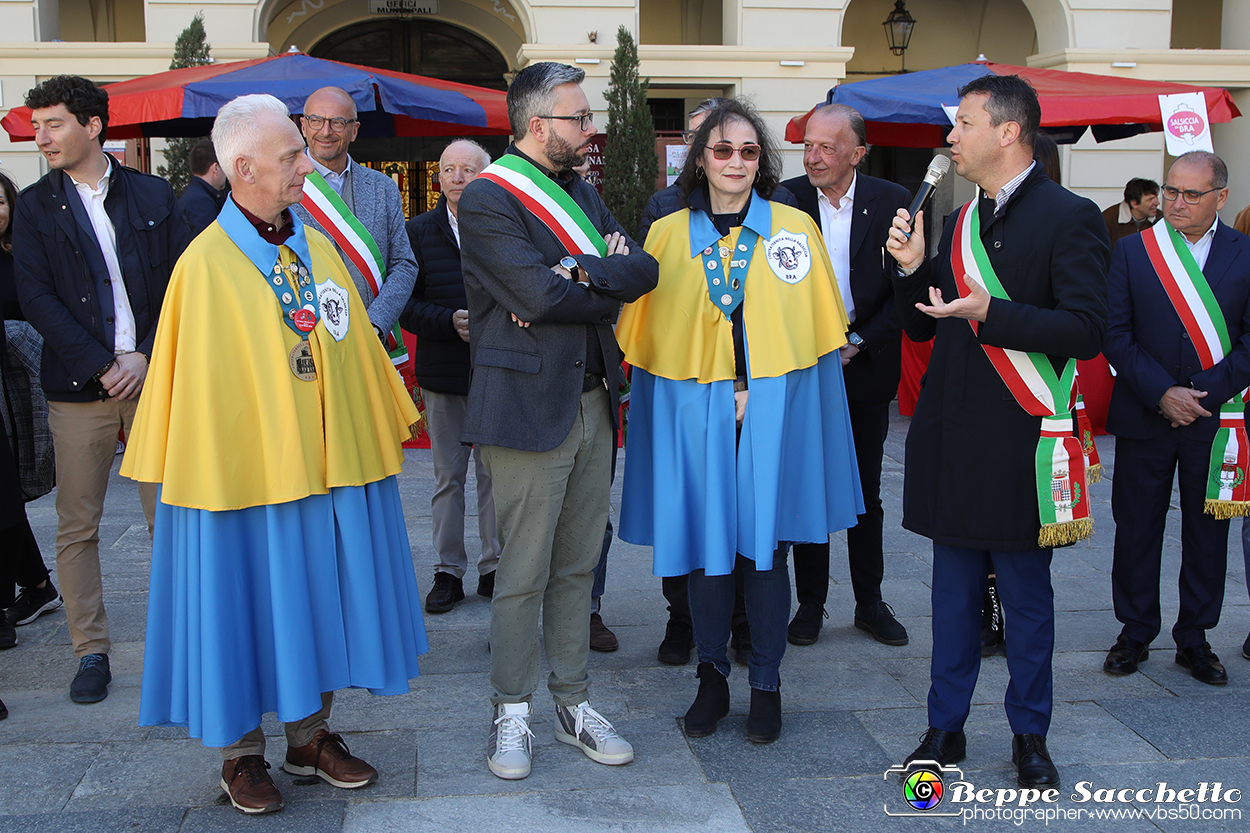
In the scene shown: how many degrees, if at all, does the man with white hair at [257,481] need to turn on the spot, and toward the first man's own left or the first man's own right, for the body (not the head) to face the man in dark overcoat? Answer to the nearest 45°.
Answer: approximately 45° to the first man's own left

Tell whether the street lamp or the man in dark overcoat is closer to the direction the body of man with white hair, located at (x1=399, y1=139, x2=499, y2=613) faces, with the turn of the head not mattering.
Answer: the man in dark overcoat

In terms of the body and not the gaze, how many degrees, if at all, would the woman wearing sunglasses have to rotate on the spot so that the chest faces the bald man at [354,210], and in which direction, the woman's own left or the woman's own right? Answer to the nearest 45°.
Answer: approximately 135° to the woman's own right

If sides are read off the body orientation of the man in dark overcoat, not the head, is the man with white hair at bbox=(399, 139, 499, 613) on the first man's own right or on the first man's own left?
on the first man's own right

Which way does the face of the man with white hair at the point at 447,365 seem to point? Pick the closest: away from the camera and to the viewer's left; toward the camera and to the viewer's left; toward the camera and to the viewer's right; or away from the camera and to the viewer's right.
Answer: toward the camera and to the viewer's left

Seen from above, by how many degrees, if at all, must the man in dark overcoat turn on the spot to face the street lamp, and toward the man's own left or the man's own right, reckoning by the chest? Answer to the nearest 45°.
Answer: approximately 135° to the man's own right

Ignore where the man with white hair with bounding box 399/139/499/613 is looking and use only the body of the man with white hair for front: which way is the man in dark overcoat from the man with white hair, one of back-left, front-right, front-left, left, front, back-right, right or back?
front-left

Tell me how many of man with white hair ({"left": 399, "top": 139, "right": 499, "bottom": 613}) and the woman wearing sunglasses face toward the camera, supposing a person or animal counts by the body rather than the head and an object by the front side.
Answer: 2

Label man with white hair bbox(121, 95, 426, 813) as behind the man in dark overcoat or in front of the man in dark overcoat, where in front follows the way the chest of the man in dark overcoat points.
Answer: in front
